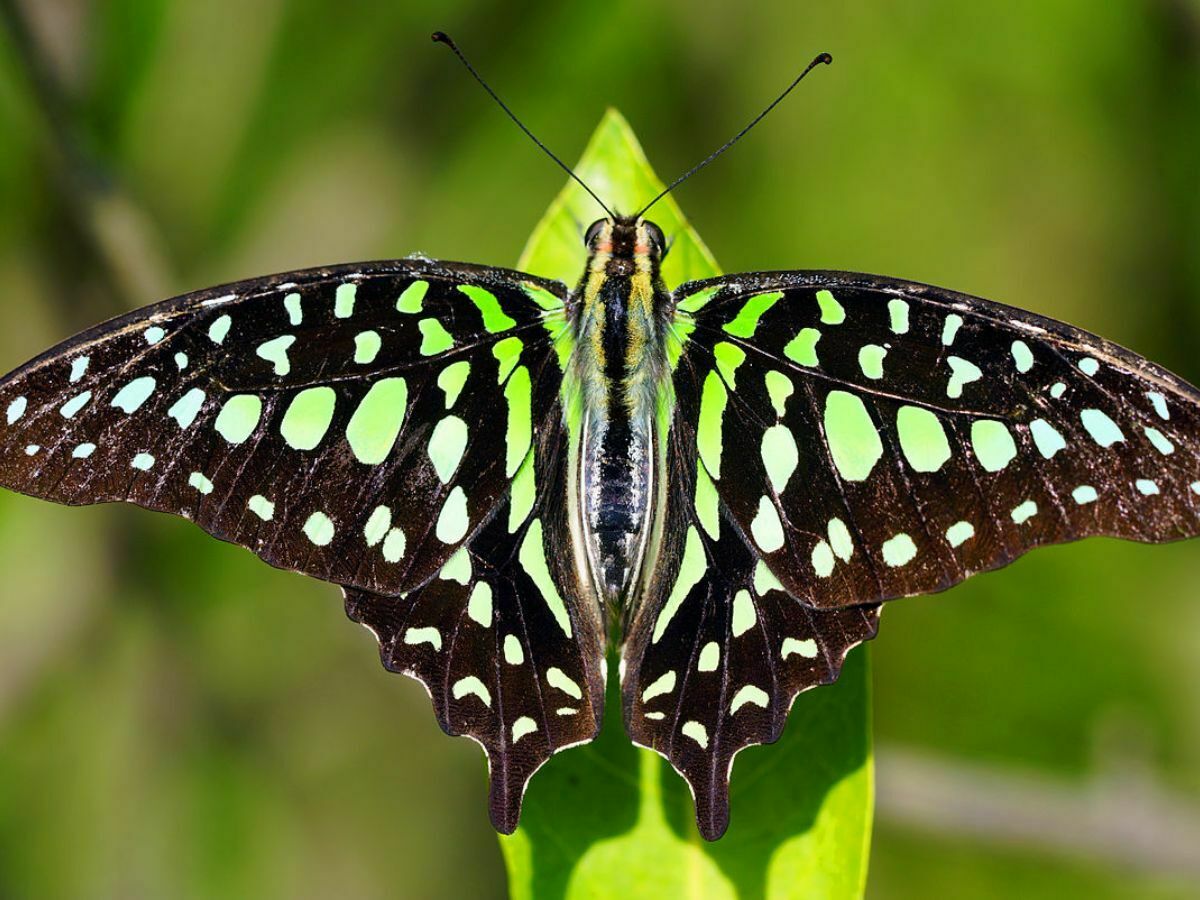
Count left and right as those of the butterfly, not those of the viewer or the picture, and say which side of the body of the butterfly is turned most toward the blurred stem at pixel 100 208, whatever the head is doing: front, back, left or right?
left

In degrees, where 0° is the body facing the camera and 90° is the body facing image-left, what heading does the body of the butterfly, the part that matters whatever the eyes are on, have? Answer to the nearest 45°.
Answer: approximately 180°
